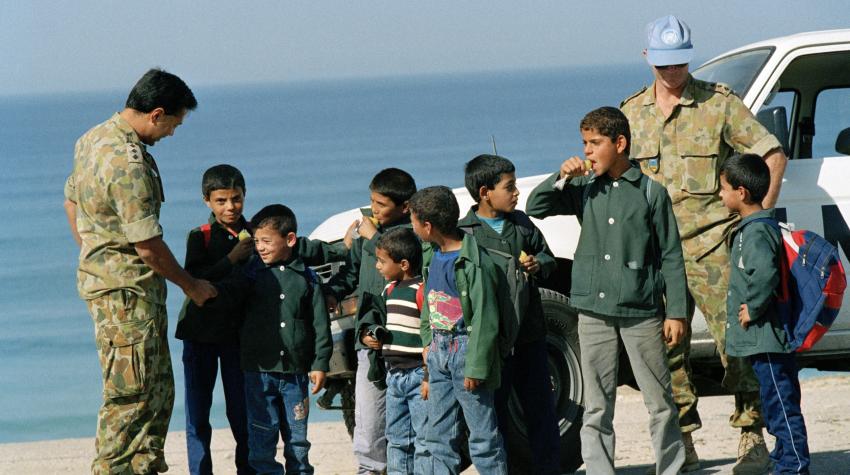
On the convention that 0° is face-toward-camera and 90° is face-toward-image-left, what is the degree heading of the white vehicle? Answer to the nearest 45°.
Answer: approximately 45°

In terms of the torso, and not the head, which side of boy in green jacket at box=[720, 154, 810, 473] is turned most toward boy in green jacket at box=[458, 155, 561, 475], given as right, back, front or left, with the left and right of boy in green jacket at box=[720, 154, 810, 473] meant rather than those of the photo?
front

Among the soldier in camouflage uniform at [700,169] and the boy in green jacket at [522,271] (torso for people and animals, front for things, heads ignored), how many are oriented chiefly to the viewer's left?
0

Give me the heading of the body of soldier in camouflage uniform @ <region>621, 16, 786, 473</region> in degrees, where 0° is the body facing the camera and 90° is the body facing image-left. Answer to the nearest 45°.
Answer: approximately 0°

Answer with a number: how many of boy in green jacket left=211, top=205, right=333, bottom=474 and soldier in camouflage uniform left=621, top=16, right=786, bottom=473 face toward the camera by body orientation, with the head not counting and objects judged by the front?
2

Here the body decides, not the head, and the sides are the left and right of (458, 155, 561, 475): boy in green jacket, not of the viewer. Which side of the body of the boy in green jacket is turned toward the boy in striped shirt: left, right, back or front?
right

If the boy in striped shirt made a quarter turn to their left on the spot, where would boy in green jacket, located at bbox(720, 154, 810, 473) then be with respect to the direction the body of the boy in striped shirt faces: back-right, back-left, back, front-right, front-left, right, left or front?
front-left

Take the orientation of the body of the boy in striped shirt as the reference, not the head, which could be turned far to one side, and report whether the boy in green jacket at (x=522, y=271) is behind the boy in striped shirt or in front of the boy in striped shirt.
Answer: behind

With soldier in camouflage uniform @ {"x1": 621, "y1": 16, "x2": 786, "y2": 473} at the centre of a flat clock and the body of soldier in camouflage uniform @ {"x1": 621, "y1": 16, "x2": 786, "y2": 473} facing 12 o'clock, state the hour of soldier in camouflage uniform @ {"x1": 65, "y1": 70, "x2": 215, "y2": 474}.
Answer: soldier in camouflage uniform @ {"x1": 65, "y1": 70, "x2": 215, "y2": 474} is roughly at 2 o'clock from soldier in camouflage uniform @ {"x1": 621, "y1": 16, "x2": 786, "y2": 473}.

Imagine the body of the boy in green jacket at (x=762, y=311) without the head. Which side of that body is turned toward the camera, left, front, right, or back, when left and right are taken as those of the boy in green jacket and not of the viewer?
left

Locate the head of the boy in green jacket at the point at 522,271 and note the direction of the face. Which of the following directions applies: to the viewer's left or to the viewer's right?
to the viewer's right

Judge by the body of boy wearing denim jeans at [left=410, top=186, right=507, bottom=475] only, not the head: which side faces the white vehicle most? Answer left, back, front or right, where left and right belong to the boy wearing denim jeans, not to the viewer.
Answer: back
